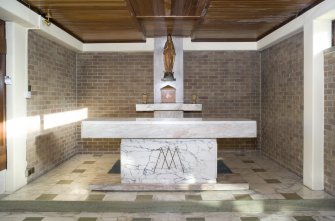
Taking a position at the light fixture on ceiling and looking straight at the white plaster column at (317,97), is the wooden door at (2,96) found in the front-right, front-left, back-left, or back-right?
back-right

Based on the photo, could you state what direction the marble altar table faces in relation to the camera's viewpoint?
facing the viewer

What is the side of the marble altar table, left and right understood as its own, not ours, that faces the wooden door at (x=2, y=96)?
right

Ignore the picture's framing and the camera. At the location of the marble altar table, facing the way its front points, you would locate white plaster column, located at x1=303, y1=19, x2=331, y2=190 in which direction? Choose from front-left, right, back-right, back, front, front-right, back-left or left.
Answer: left

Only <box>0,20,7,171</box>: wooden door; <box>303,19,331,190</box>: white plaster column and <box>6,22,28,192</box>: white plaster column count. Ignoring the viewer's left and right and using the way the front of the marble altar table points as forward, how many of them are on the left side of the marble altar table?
1

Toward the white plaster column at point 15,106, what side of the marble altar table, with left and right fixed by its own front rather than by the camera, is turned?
right
